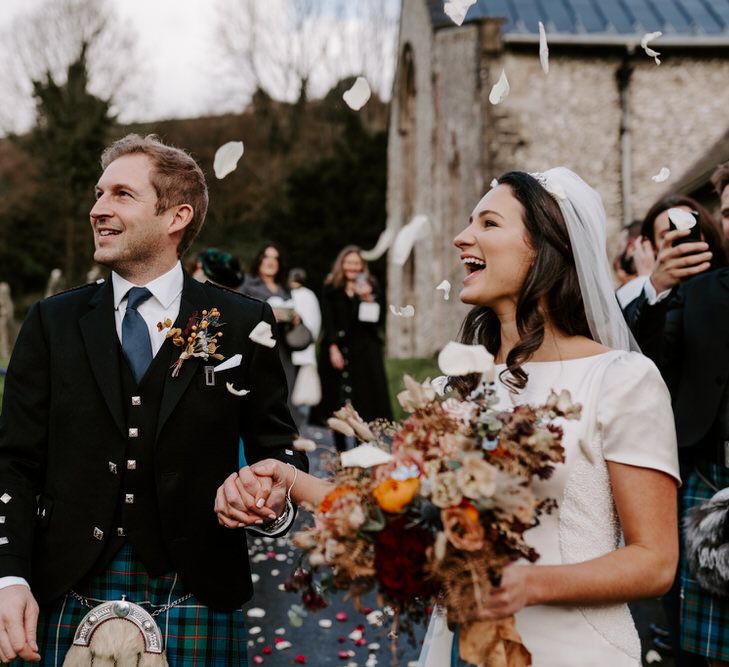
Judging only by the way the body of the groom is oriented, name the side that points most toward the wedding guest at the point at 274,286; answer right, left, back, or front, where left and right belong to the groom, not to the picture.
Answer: back

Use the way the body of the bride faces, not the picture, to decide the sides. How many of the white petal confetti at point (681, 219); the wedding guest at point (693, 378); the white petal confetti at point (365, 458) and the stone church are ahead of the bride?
1

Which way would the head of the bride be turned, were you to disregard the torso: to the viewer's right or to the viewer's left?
to the viewer's left

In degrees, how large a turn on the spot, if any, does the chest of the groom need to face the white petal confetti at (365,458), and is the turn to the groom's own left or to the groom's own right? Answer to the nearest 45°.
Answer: approximately 45° to the groom's own left

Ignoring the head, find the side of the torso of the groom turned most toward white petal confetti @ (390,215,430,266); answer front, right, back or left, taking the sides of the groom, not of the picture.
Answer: left

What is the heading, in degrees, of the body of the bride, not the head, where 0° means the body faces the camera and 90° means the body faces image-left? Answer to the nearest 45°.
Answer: approximately 45°

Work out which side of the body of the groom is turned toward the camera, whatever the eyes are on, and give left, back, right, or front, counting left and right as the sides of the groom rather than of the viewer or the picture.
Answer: front

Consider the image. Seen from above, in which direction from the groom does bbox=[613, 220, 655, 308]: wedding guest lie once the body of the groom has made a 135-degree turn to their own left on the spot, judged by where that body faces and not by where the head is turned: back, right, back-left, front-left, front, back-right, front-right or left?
front

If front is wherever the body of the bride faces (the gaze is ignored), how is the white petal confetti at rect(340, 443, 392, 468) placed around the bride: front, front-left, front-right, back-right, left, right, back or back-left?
front

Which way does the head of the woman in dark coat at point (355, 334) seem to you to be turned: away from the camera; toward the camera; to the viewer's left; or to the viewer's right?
toward the camera

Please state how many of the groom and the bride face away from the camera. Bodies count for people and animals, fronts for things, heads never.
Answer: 0
